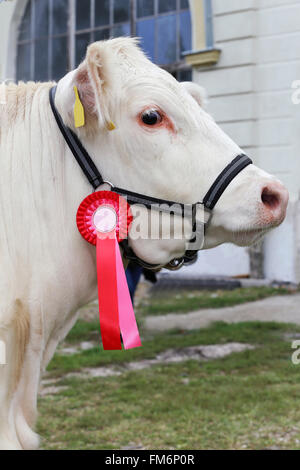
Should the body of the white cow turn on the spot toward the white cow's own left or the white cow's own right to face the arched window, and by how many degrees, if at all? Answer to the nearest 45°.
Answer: approximately 90° to the white cow's own left

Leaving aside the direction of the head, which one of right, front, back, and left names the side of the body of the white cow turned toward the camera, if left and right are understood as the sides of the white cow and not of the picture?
right
